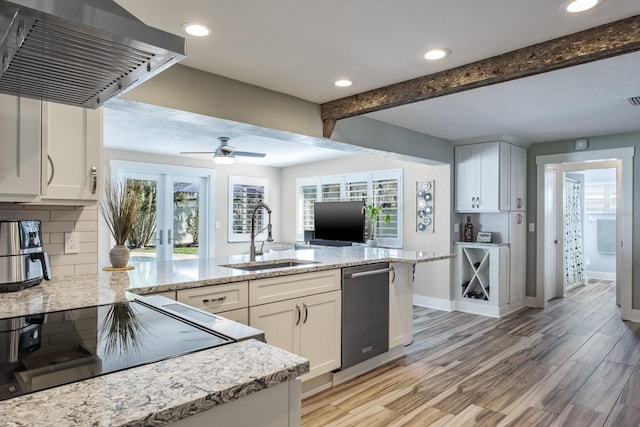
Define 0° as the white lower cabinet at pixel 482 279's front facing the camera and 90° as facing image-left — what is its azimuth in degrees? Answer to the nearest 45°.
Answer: approximately 45°

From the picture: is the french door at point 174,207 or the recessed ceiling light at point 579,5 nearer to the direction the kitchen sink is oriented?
the recessed ceiling light

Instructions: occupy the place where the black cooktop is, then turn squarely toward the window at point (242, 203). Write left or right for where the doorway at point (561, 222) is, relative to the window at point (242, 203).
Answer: right

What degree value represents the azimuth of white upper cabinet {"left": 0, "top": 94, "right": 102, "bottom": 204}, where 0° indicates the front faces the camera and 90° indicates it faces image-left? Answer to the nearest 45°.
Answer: approximately 315°

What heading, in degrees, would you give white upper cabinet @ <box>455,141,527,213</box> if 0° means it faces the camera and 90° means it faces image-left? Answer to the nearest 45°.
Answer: approximately 45°

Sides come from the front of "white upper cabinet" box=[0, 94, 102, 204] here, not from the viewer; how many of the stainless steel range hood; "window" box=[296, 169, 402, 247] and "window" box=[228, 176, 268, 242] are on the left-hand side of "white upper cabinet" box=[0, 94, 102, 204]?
2

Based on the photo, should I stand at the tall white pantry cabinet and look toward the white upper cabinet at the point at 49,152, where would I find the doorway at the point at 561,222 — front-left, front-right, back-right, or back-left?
back-left

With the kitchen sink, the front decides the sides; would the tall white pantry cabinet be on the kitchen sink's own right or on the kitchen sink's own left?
on the kitchen sink's own left

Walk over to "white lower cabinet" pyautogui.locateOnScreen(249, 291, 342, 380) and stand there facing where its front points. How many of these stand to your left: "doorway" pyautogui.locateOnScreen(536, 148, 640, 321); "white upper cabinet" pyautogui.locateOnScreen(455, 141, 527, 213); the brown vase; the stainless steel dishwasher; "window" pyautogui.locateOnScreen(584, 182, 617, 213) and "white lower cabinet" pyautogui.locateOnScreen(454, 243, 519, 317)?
5

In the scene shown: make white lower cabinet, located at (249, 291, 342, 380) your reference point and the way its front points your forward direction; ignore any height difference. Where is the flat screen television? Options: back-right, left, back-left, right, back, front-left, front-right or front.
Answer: back-left
